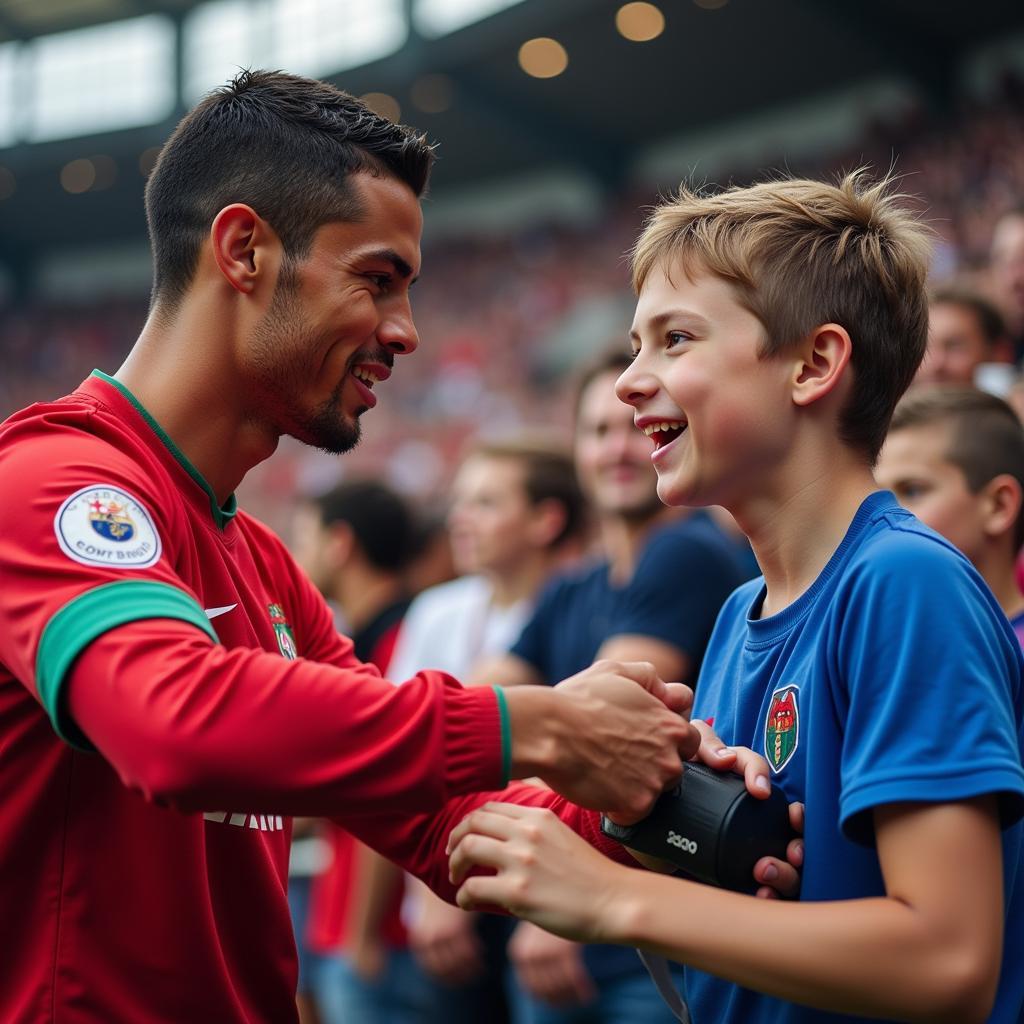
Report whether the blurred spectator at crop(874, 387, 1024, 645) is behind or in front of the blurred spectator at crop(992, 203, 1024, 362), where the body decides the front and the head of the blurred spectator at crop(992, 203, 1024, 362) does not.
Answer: in front

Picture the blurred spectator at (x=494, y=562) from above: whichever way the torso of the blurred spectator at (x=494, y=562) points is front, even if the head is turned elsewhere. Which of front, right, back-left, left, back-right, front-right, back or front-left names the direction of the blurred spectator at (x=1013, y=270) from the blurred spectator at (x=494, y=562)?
back-left

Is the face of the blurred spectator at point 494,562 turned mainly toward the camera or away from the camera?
toward the camera

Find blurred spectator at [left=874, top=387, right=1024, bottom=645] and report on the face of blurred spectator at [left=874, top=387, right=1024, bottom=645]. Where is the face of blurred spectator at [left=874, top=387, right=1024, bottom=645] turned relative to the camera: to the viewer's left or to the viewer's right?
to the viewer's left

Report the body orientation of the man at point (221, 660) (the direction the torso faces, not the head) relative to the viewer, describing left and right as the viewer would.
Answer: facing to the right of the viewer

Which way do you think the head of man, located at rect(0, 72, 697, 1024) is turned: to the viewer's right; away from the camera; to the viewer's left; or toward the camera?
to the viewer's right

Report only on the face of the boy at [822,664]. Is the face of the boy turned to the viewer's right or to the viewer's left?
to the viewer's left

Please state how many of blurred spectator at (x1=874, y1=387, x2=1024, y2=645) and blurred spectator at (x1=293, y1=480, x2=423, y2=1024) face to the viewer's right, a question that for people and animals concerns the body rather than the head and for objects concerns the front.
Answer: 0

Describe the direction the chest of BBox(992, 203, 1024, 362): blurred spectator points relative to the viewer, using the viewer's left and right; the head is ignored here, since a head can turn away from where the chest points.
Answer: facing the viewer and to the left of the viewer

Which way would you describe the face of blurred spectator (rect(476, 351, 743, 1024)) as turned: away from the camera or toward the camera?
toward the camera

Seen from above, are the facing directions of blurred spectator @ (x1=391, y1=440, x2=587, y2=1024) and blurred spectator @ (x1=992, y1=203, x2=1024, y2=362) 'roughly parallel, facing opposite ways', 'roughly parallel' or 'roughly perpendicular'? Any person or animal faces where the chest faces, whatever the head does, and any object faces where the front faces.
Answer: roughly parallel

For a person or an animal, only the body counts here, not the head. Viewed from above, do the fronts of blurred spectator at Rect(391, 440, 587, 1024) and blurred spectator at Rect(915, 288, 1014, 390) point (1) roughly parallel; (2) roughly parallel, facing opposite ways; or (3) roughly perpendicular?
roughly parallel

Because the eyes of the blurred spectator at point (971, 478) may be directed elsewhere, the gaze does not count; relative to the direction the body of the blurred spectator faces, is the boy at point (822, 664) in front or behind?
in front

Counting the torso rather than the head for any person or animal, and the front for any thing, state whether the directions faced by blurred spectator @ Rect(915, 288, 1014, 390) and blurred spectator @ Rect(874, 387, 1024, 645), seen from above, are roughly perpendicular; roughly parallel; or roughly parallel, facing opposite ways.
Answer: roughly parallel

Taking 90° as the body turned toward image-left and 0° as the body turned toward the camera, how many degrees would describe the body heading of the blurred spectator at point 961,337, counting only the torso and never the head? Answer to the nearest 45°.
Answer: approximately 45°
